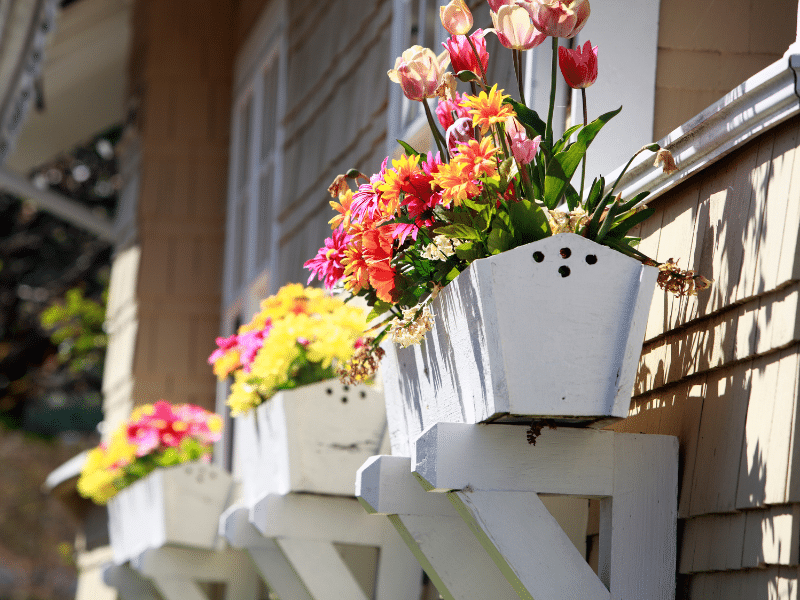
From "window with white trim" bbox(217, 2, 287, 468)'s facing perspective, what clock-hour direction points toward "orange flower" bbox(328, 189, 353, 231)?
The orange flower is roughly at 9 o'clock from the window with white trim.

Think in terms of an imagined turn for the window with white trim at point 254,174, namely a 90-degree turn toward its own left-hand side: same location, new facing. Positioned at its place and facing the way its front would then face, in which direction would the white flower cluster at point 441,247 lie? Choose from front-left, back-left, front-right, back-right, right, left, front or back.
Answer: front

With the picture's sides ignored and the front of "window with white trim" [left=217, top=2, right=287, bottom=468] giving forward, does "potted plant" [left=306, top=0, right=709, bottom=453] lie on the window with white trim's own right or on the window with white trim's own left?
on the window with white trim's own left

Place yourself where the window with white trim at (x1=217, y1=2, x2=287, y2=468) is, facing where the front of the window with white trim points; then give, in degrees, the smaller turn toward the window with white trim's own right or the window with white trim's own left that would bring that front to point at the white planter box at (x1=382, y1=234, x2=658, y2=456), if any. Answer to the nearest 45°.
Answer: approximately 90° to the window with white trim's own left

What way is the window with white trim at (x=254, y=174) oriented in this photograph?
to the viewer's left

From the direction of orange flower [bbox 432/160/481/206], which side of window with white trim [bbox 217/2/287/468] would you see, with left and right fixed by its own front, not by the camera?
left

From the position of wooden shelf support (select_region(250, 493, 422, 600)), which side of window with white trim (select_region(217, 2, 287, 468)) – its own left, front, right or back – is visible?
left

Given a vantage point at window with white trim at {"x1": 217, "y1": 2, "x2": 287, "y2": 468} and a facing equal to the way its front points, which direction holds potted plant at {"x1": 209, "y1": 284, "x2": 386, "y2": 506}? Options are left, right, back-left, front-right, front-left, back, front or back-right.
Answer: left
